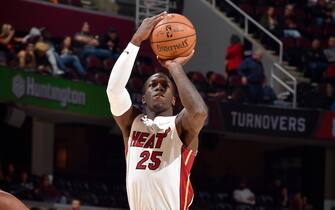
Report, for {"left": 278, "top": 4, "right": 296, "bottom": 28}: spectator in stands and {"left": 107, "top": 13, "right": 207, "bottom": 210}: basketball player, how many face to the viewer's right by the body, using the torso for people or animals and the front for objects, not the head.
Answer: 0

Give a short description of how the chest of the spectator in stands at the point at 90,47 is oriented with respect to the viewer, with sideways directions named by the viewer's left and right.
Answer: facing the viewer and to the right of the viewer

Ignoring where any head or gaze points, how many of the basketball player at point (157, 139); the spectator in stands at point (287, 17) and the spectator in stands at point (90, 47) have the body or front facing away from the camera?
0

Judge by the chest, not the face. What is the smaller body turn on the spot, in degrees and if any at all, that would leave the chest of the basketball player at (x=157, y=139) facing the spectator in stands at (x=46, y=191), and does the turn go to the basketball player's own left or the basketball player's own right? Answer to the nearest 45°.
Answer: approximately 135° to the basketball player's own right

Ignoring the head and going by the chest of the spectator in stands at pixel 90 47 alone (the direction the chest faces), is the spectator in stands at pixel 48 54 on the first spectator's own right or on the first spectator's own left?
on the first spectator's own right

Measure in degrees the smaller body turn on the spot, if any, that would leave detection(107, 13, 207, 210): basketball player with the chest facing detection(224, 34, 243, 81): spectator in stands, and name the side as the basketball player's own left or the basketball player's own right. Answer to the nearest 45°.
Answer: approximately 135° to the basketball player's own right

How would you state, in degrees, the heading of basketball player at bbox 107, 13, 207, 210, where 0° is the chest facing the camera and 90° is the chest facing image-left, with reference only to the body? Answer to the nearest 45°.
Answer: approximately 45°

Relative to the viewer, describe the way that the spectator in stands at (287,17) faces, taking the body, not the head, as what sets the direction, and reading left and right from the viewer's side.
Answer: facing the viewer and to the left of the viewer

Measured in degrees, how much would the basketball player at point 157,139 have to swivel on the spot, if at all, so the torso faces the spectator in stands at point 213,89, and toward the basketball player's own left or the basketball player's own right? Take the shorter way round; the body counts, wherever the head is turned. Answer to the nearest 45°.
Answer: approximately 135° to the basketball player's own right
